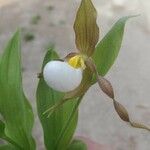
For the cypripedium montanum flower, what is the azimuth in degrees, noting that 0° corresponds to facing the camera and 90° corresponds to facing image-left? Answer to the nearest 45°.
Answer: approximately 45°
